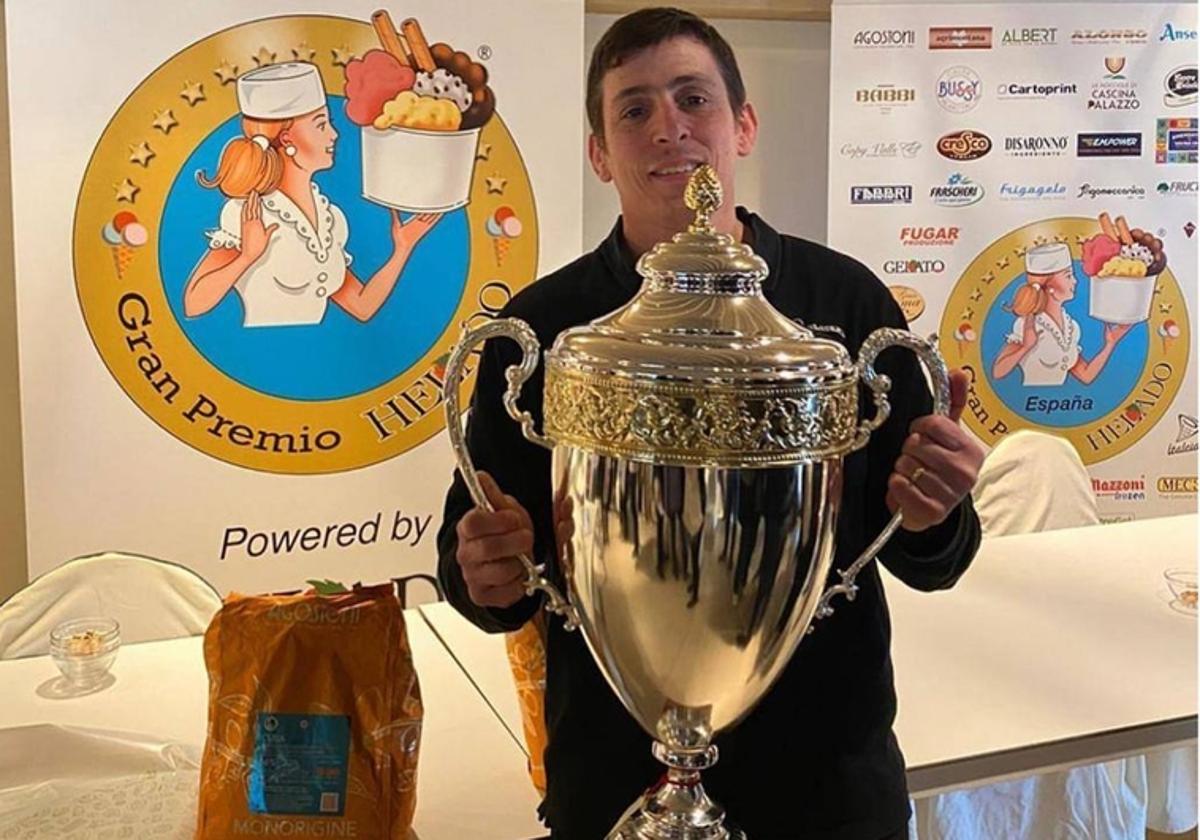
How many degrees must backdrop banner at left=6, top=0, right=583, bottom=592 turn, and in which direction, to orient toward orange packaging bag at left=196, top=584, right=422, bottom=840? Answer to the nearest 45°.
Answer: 0° — it already faces it

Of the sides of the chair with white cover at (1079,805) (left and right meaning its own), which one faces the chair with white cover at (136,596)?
right

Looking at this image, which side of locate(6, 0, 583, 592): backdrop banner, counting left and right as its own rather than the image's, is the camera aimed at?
front

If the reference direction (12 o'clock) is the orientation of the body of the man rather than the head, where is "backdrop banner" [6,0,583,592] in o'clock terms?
The backdrop banner is roughly at 5 o'clock from the man.

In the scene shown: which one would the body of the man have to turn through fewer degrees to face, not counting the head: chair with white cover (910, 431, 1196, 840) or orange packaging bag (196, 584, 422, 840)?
the orange packaging bag

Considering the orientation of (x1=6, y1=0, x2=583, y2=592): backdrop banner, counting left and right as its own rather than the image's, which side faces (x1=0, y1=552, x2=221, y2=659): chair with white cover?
front

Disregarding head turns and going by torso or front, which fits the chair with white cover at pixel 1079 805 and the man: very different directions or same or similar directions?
same or similar directions

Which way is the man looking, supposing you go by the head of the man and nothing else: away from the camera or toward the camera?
toward the camera

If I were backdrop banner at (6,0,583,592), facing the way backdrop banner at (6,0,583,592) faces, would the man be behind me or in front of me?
in front

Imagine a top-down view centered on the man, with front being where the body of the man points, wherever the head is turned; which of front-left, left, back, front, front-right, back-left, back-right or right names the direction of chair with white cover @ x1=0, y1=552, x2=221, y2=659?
back-right

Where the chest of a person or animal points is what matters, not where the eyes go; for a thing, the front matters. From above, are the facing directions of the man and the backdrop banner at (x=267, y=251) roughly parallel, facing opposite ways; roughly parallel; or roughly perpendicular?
roughly parallel

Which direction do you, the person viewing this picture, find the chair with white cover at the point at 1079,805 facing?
facing the viewer

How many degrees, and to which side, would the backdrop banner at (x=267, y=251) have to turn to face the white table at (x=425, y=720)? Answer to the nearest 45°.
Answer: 0° — it already faces it

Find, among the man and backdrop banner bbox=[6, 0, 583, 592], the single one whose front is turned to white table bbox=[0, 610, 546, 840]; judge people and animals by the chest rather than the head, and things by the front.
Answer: the backdrop banner

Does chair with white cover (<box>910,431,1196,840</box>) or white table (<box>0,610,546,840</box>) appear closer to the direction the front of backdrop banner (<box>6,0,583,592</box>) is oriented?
the white table
